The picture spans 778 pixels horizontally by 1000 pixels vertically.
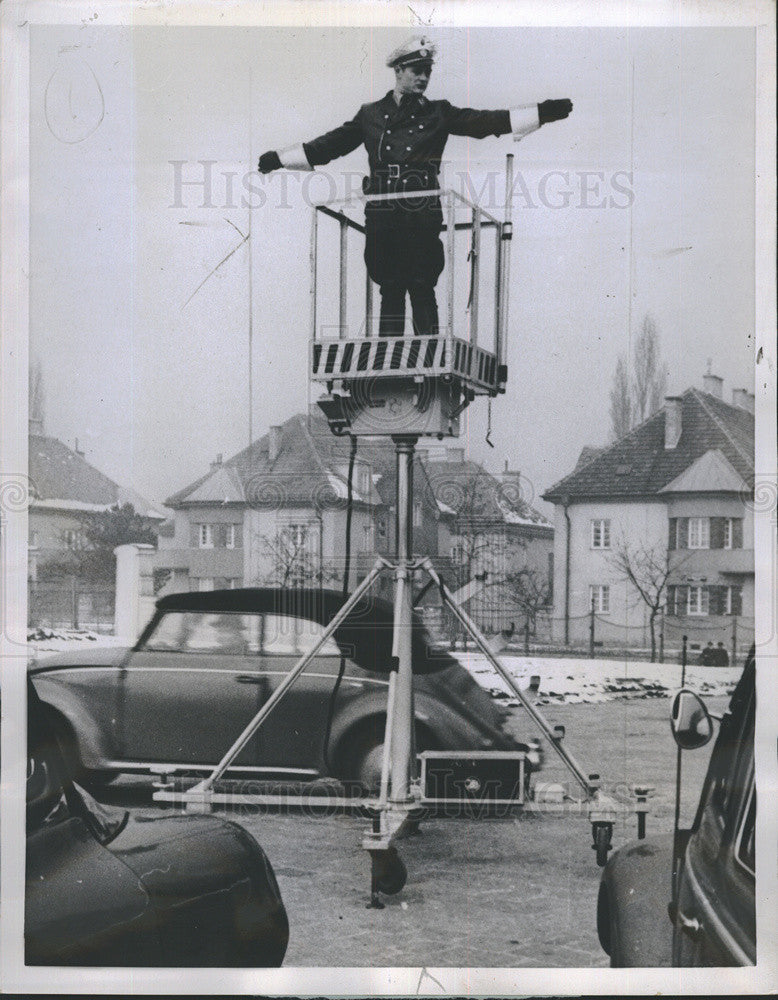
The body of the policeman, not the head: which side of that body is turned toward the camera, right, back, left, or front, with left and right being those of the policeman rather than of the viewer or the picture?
front
